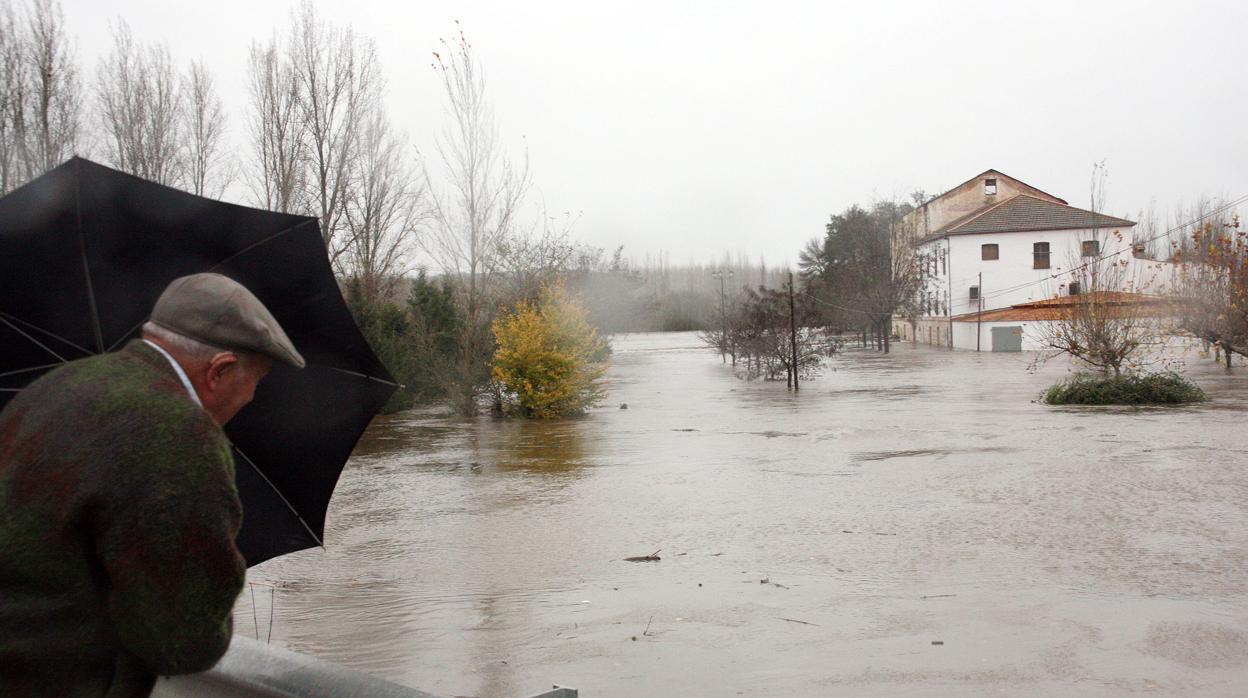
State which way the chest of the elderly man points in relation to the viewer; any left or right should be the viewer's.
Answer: facing away from the viewer and to the right of the viewer

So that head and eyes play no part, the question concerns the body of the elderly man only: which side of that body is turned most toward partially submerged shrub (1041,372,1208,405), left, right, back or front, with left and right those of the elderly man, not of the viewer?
front

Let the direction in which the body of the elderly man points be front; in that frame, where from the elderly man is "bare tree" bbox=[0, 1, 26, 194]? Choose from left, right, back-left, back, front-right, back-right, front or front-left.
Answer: front-left

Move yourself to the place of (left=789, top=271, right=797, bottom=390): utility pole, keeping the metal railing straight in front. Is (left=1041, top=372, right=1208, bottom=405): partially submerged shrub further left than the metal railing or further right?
left

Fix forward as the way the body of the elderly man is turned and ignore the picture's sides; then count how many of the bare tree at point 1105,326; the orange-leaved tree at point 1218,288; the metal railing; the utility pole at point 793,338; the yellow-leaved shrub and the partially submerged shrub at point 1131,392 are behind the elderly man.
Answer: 0

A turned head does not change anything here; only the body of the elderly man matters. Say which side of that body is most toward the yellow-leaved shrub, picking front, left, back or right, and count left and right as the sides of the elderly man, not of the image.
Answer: front

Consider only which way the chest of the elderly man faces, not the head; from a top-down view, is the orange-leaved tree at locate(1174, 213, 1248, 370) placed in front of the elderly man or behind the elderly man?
in front

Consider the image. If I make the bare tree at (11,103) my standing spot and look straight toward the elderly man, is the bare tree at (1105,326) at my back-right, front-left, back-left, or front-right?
front-left

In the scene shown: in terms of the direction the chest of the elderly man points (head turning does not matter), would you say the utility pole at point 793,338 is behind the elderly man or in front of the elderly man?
in front

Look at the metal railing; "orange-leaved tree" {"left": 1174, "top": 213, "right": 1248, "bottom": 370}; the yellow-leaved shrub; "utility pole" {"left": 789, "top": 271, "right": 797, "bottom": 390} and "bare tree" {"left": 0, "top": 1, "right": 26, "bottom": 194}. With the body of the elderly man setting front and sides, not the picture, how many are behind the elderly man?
0

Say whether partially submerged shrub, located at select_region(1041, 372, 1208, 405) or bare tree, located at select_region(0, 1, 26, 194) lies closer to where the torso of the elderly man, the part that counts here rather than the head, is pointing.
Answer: the partially submerged shrub

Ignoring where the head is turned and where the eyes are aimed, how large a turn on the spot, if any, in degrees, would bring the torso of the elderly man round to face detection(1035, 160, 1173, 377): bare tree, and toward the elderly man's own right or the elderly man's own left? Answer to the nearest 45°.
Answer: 0° — they already face it
